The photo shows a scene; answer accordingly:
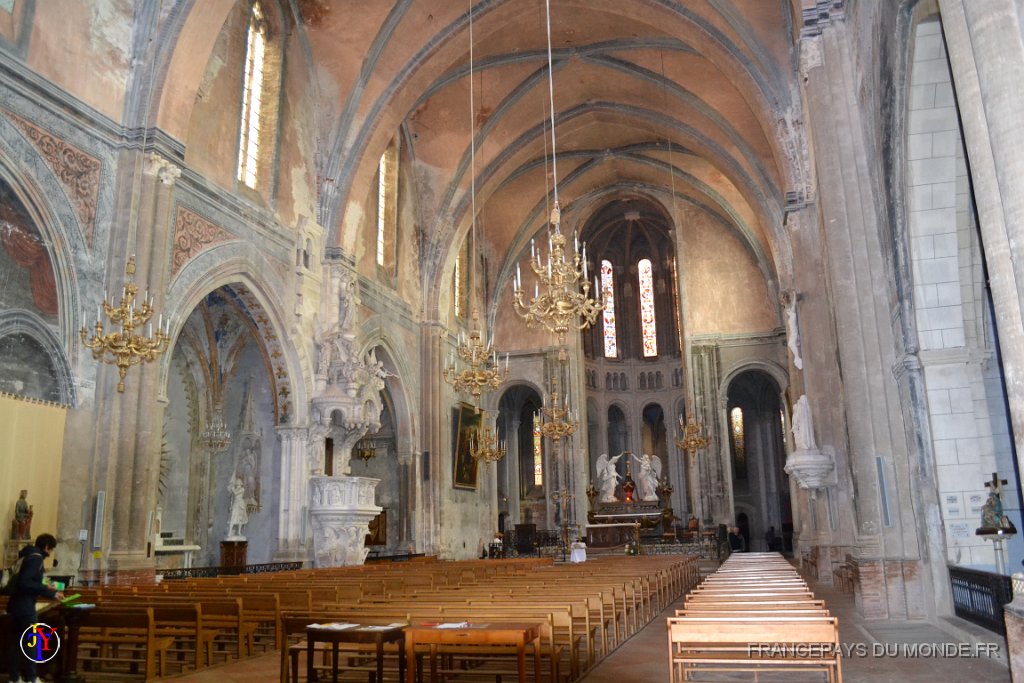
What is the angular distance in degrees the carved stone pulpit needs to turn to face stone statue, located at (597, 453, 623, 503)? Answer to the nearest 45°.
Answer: approximately 90° to its left

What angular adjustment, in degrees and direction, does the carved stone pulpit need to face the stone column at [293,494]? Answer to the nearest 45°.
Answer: approximately 135° to its right

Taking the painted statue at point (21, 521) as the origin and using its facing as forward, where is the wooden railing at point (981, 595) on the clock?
The wooden railing is roughly at 12 o'clock from the painted statue.

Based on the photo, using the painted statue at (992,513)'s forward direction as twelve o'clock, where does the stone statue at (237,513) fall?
the stone statue at (237,513) is roughly at 2 o'clock from the painted statue at (992,513).

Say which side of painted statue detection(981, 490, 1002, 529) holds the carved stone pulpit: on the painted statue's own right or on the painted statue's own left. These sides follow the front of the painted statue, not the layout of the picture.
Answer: on the painted statue's own right

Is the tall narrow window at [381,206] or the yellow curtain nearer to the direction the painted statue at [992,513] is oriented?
the yellow curtain

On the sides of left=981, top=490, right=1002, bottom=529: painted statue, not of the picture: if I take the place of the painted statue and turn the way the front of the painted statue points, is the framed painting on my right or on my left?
on my right

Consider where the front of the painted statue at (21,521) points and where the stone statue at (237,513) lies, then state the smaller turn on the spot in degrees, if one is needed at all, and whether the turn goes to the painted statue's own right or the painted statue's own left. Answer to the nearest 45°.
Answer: approximately 90° to the painted statue's own left

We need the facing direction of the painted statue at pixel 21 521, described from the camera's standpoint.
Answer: facing the viewer and to the right of the viewer

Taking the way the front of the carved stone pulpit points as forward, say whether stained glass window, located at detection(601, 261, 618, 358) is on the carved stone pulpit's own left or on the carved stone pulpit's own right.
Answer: on the carved stone pulpit's own left

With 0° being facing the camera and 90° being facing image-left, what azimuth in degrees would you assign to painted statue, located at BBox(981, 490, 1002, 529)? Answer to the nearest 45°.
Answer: approximately 45°
